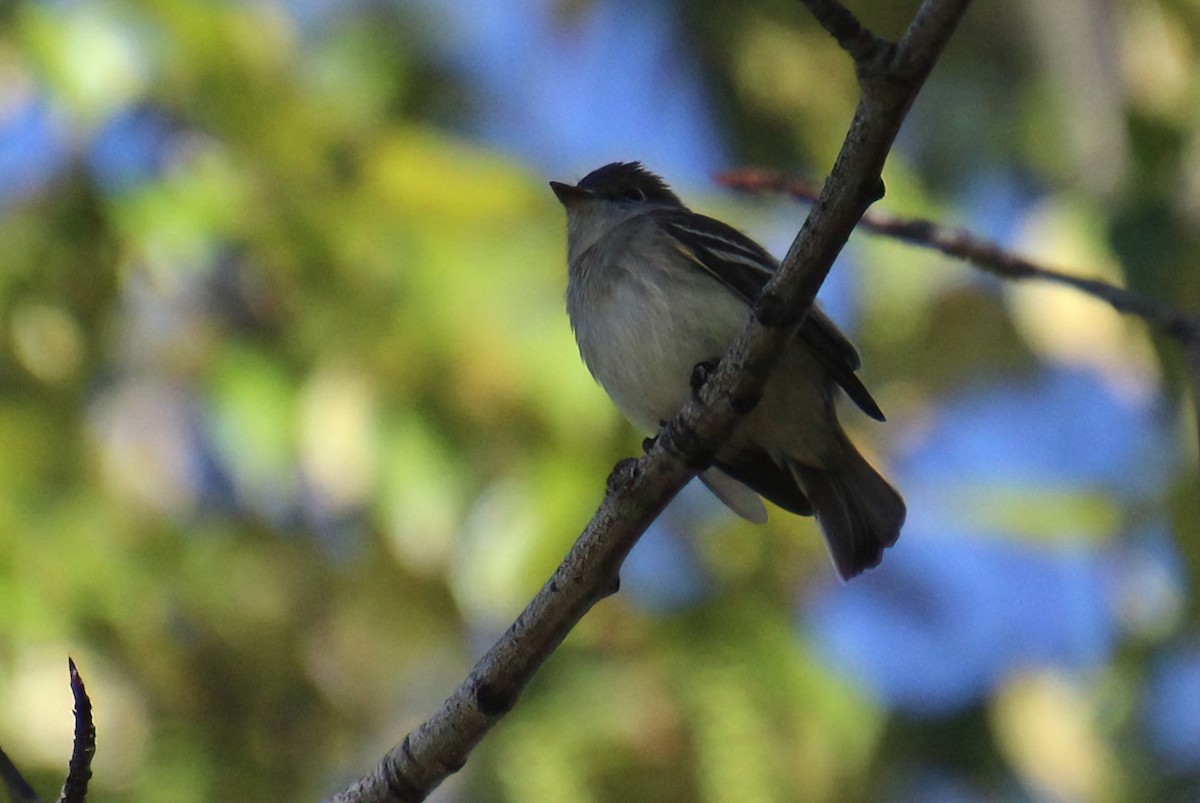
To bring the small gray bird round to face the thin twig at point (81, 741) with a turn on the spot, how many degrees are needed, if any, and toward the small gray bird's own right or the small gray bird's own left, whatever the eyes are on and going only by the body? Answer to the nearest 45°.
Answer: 0° — it already faces it

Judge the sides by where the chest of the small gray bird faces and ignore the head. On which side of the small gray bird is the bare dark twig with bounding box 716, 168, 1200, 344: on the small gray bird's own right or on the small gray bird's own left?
on the small gray bird's own left

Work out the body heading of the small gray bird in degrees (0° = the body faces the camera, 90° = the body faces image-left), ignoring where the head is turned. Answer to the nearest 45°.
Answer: approximately 45°

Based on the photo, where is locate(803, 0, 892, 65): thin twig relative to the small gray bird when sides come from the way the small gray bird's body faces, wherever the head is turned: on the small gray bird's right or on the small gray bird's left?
on the small gray bird's left
